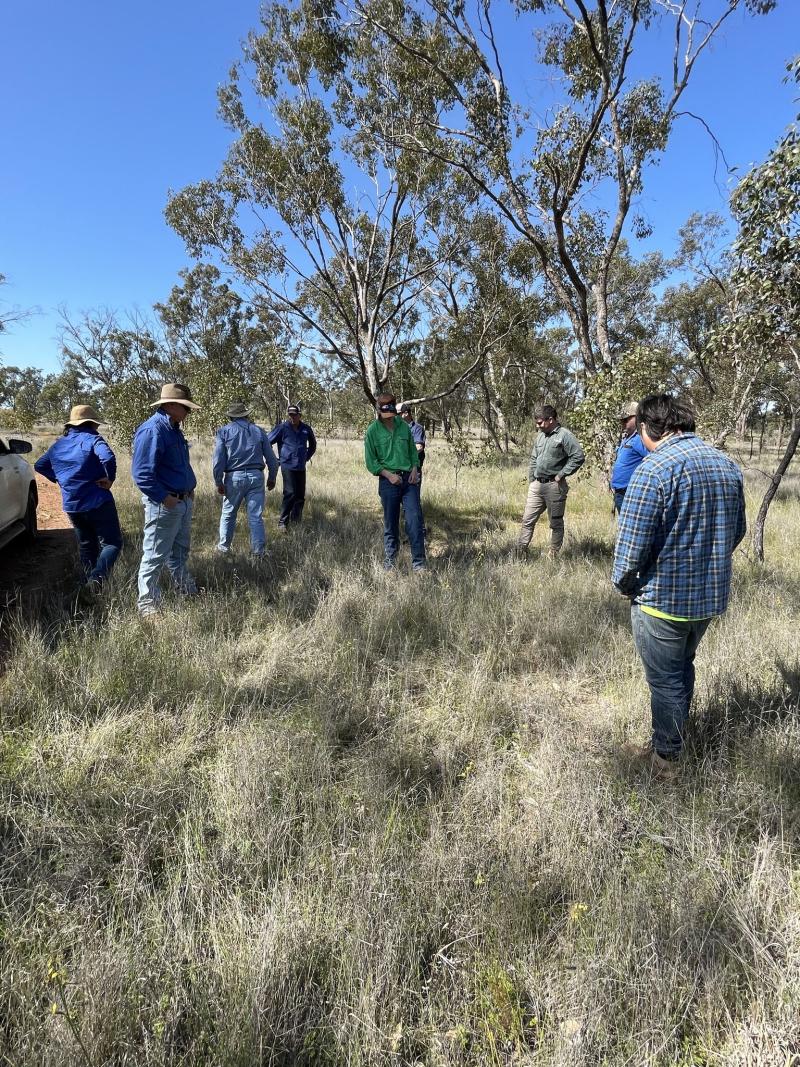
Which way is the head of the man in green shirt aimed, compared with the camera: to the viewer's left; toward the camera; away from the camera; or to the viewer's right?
toward the camera

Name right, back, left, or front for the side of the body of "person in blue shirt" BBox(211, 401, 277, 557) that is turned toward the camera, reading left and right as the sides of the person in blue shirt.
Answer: back

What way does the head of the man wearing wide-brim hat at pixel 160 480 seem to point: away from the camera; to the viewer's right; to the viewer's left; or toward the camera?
to the viewer's right

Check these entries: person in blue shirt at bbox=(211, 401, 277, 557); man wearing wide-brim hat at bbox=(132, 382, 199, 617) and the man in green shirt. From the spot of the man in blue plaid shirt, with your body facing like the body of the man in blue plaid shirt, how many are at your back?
0

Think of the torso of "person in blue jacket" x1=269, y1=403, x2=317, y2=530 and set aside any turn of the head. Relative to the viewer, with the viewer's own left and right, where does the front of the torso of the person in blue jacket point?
facing the viewer

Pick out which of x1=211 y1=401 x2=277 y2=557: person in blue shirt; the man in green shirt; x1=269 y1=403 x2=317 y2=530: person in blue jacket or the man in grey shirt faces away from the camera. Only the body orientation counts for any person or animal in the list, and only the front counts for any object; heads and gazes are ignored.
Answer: x1=211 y1=401 x2=277 y2=557: person in blue shirt

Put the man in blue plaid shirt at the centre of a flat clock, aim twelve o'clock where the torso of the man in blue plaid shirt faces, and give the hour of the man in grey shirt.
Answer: The man in grey shirt is roughly at 1 o'clock from the man in blue plaid shirt.

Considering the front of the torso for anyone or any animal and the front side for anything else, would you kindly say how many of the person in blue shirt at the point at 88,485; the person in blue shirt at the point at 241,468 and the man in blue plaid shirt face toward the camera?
0

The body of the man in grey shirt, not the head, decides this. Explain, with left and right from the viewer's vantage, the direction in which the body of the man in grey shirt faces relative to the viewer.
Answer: facing the viewer and to the left of the viewer

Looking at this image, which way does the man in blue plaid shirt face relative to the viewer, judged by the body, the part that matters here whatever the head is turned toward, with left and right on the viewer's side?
facing away from the viewer and to the left of the viewer

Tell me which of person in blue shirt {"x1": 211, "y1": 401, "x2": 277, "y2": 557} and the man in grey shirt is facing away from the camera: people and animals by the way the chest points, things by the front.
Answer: the person in blue shirt

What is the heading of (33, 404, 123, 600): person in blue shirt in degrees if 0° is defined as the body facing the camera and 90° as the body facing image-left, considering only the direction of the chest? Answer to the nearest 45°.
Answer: approximately 225°
